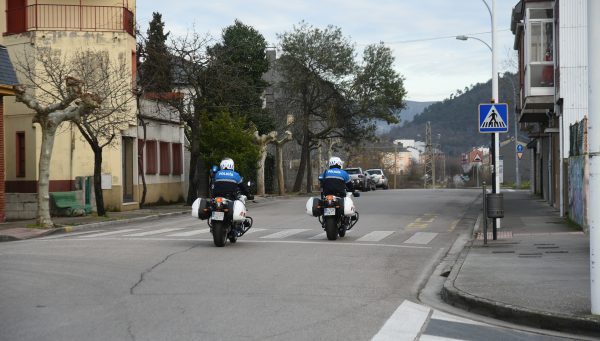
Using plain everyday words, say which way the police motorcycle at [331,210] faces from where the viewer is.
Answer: facing away from the viewer

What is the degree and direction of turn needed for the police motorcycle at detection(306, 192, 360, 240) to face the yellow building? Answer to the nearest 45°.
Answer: approximately 45° to its left

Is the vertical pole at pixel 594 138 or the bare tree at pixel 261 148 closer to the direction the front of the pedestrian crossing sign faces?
the vertical pole

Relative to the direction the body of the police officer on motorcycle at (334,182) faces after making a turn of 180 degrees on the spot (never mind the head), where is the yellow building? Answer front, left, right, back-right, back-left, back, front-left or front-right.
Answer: back-right

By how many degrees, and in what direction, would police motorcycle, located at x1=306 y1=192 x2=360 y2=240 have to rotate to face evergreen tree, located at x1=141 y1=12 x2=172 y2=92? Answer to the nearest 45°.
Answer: approximately 45° to its left

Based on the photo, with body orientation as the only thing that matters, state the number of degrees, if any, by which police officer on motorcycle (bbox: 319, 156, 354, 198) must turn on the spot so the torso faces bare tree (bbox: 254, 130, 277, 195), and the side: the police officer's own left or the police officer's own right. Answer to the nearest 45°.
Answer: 0° — they already face it

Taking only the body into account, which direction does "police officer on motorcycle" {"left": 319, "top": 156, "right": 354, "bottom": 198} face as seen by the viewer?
away from the camera

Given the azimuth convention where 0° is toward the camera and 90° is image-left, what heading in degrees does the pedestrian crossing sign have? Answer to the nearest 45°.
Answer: approximately 0°

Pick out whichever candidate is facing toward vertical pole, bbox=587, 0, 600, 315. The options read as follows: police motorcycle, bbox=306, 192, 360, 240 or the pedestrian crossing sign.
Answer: the pedestrian crossing sign
